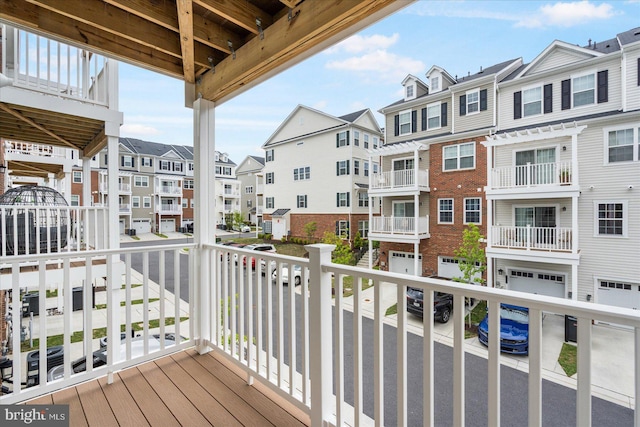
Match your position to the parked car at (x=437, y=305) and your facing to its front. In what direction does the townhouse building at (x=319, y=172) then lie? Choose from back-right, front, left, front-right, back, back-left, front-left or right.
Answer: left

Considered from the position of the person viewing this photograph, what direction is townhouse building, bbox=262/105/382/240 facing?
facing the viewer and to the right of the viewer

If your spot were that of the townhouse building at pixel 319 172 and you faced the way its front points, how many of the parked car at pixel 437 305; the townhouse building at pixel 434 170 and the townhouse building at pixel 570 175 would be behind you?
0

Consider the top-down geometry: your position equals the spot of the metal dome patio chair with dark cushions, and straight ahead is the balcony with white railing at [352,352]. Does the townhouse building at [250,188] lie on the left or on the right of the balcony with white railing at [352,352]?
left

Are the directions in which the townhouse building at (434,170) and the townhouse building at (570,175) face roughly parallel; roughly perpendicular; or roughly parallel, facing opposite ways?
roughly parallel

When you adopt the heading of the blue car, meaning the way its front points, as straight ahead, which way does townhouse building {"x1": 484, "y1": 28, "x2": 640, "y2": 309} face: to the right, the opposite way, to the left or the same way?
the same way

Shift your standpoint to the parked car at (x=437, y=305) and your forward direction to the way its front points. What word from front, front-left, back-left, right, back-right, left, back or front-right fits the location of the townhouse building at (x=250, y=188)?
left

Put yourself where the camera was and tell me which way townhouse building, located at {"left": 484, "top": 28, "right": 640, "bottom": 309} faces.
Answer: facing the viewer and to the left of the viewer

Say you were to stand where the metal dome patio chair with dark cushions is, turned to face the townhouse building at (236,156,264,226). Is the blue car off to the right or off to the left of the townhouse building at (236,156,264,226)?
right

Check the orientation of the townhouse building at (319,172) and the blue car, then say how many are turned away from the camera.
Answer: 0

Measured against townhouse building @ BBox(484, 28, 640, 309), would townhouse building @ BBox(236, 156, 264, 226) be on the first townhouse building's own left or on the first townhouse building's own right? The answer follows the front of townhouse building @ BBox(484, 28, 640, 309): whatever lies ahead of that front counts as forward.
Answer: on the first townhouse building's own right

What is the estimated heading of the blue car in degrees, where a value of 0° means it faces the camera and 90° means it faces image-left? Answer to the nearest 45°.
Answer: approximately 45°

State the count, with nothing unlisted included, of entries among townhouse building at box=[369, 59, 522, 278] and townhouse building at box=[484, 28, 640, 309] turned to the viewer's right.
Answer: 0

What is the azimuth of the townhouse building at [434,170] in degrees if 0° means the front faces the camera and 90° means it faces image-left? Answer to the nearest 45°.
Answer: approximately 45°

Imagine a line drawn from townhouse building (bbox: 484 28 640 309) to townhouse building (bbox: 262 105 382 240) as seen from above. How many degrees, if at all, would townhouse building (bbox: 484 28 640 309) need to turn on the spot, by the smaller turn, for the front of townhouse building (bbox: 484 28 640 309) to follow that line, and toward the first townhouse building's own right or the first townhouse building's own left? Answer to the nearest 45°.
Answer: approximately 45° to the first townhouse building's own right
